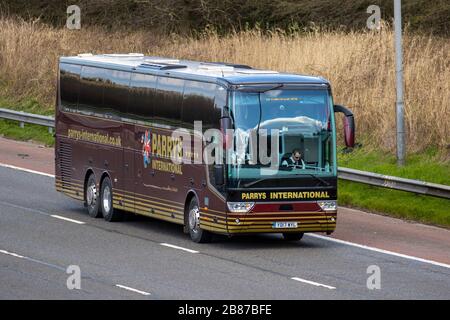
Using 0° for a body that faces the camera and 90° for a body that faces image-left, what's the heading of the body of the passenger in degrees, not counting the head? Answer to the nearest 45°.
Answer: approximately 315°

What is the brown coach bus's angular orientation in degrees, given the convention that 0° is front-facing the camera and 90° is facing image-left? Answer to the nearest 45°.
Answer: approximately 315°
